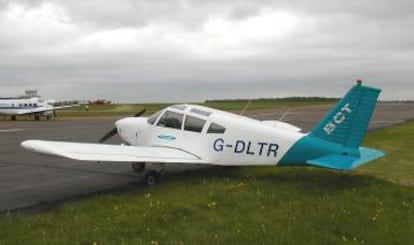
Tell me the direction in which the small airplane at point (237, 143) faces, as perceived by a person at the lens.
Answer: facing away from the viewer and to the left of the viewer

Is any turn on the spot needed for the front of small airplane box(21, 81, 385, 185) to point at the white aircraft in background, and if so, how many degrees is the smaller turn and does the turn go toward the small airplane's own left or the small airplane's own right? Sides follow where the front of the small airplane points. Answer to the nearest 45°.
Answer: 0° — it already faces it
